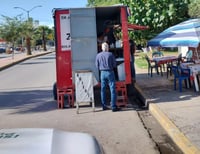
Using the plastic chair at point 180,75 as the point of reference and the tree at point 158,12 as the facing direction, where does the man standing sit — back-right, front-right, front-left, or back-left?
back-left

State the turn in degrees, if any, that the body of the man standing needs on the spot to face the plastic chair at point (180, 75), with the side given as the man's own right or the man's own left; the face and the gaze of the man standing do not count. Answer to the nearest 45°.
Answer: approximately 45° to the man's own right

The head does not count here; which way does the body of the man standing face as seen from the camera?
away from the camera
